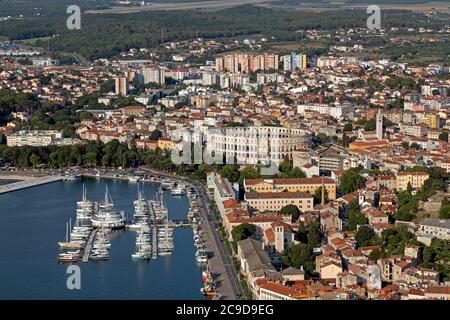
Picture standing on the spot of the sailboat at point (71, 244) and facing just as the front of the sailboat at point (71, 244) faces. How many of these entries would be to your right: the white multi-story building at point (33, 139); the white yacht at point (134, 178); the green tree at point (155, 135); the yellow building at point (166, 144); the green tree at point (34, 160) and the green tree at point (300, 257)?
5

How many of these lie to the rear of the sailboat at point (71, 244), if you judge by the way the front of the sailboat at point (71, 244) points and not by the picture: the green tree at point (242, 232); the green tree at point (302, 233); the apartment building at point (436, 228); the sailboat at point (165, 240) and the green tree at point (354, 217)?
5

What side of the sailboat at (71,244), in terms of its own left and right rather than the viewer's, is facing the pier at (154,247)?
back

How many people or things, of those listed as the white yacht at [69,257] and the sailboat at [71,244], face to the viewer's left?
2

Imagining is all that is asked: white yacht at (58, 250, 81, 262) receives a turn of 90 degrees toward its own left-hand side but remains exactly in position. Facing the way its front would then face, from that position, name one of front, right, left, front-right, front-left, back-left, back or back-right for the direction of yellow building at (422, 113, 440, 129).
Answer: back-left

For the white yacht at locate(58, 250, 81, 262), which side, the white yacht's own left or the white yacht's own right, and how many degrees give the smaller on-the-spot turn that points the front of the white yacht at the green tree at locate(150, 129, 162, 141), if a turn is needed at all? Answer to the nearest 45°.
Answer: approximately 90° to the white yacht's own right

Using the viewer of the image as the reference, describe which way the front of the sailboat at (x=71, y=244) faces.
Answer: facing to the left of the viewer

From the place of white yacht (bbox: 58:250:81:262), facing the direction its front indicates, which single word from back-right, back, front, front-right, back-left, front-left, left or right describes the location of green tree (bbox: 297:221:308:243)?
back

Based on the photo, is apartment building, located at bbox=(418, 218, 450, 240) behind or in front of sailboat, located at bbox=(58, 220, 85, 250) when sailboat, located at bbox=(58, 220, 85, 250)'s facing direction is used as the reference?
behind

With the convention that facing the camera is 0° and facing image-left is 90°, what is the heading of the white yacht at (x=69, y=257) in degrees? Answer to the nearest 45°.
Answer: approximately 90°

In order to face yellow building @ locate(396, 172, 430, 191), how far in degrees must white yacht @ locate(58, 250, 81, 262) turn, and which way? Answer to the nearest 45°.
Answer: approximately 135° to its right

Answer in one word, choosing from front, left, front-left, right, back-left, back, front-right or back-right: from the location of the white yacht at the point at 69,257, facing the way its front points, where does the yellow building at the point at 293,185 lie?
back-right
